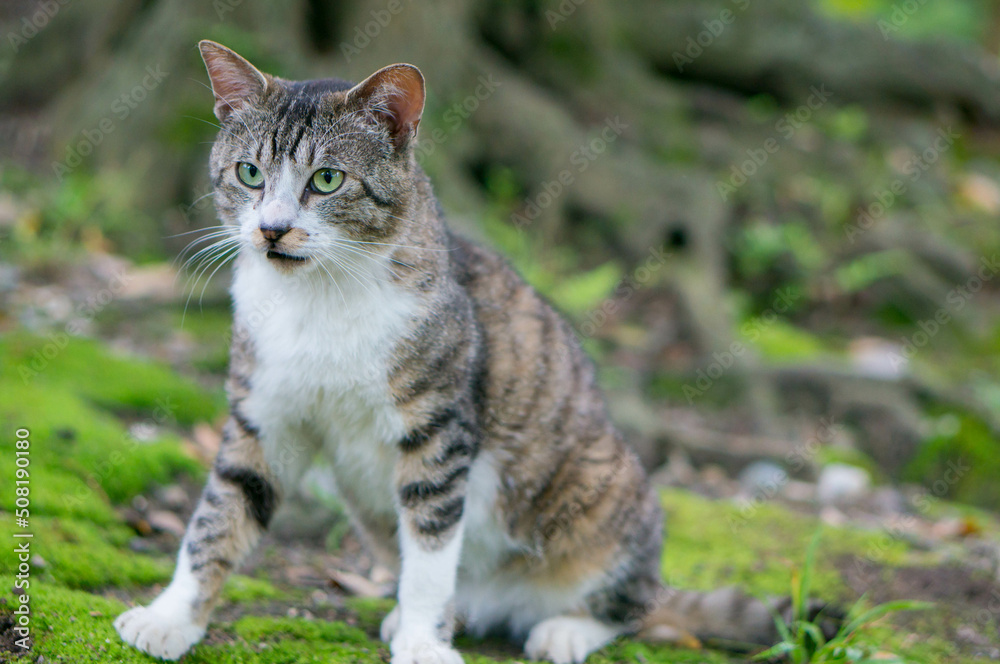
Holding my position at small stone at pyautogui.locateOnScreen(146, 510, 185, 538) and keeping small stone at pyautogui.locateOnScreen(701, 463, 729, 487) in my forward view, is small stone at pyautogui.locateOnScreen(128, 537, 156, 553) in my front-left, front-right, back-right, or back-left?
back-right

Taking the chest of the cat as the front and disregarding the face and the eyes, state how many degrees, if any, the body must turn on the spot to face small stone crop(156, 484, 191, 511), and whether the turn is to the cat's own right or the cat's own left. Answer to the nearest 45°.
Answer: approximately 90° to the cat's own right

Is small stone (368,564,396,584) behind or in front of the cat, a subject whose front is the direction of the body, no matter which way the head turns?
behind

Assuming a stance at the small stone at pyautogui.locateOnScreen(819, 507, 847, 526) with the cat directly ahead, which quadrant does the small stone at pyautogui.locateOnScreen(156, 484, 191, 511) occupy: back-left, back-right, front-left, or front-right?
front-right

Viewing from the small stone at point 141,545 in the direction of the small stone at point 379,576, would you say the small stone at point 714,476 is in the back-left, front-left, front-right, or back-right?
front-left

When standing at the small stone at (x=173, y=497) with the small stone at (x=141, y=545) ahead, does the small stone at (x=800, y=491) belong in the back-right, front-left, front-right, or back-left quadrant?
back-left

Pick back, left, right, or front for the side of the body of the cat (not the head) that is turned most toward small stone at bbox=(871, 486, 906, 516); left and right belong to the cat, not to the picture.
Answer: back

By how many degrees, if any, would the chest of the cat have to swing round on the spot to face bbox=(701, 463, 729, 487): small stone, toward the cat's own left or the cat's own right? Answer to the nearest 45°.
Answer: approximately 180°

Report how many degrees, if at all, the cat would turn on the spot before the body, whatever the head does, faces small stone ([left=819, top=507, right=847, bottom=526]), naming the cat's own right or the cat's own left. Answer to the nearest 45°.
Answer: approximately 180°

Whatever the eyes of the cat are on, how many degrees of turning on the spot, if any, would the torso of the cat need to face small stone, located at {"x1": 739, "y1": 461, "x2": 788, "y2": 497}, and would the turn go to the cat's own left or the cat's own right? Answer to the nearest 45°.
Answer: approximately 180°

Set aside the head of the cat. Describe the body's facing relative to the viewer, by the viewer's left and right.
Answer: facing the viewer and to the left of the viewer

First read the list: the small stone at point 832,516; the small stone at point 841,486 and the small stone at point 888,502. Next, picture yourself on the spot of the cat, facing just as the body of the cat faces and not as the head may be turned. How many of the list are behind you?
3

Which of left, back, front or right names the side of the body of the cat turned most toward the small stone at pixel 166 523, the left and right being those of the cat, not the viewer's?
right
